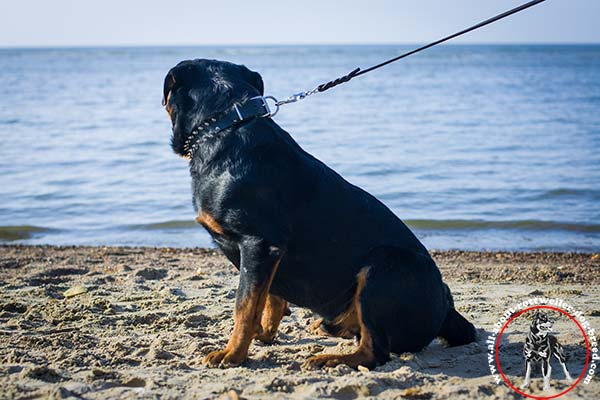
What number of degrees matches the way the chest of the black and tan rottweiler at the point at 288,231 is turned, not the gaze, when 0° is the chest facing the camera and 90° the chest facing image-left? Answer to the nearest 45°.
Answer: approximately 90°
